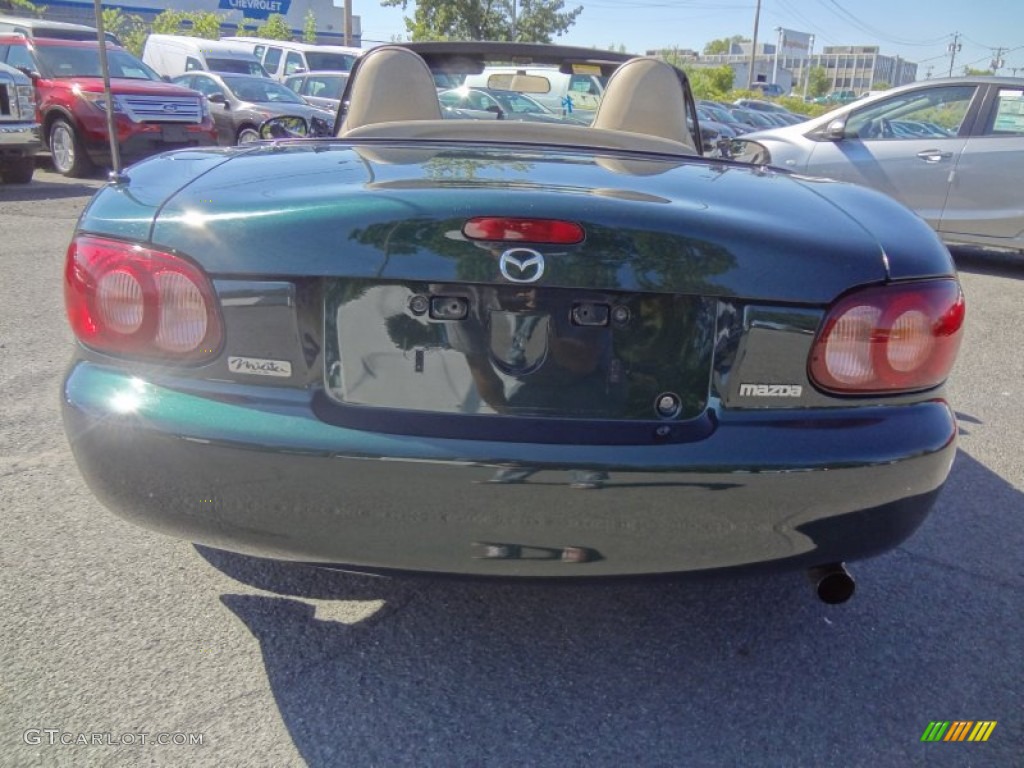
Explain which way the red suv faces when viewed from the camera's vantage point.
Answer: facing the viewer and to the right of the viewer

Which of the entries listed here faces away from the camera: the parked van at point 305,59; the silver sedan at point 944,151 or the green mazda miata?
the green mazda miata

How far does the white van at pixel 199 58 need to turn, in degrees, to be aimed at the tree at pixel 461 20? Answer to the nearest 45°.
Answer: approximately 90° to its left

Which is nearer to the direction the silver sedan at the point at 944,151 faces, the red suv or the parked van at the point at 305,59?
the red suv

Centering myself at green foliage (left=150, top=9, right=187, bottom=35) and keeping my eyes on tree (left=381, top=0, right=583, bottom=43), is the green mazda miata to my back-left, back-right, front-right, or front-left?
front-right

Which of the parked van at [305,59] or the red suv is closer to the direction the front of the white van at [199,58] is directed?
the red suv

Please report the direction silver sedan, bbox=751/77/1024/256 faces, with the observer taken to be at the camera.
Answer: facing to the left of the viewer

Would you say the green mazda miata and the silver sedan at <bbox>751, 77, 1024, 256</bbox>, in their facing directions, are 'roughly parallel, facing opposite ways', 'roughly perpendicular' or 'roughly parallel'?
roughly perpendicular

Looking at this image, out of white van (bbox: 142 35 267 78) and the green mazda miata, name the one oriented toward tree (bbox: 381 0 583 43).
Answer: the green mazda miata

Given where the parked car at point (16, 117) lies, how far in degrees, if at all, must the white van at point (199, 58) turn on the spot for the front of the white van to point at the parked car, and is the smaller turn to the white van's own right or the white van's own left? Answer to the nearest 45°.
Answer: approximately 45° to the white van's own right

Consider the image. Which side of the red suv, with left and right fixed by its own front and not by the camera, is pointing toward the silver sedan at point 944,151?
front

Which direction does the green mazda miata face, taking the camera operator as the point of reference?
facing away from the viewer

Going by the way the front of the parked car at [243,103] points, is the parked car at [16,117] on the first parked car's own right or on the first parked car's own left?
on the first parked car's own right
